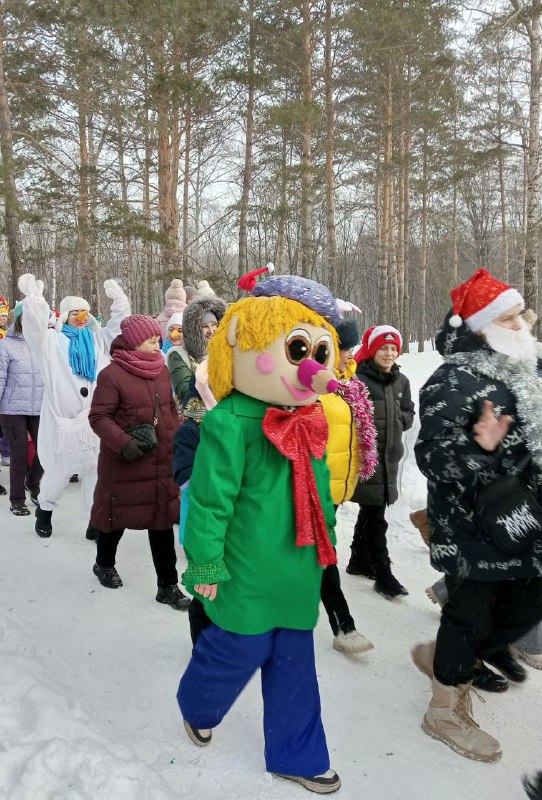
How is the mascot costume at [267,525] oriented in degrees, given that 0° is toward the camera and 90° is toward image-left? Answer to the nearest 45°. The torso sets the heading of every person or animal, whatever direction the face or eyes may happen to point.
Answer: approximately 315°

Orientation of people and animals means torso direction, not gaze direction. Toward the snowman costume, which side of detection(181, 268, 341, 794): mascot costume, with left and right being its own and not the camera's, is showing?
back

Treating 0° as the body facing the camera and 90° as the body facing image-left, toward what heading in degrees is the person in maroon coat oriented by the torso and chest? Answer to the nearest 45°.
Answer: approximately 315°
